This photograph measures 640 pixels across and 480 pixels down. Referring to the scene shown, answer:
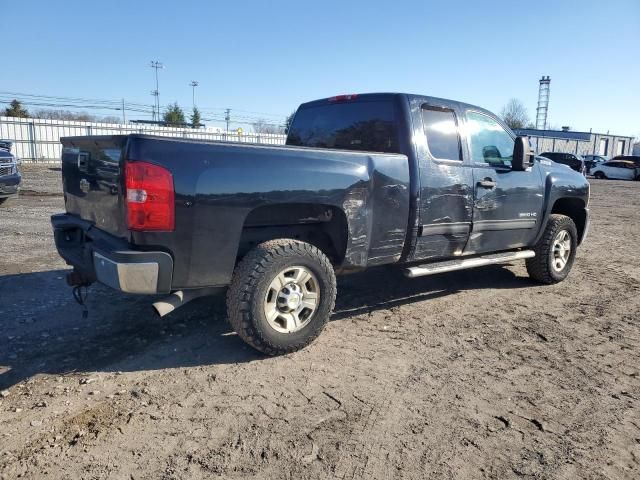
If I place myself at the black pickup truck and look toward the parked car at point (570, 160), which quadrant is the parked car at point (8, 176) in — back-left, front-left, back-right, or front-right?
front-left

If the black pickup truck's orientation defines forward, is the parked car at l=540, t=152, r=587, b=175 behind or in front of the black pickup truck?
in front

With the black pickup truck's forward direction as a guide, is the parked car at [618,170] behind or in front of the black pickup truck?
in front

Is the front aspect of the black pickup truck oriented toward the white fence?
no

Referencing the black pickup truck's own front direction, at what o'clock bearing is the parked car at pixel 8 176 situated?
The parked car is roughly at 9 o'clock from the black pickup truck.

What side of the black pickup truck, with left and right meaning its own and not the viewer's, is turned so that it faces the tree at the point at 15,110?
left

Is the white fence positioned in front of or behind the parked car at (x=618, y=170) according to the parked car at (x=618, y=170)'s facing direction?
in front

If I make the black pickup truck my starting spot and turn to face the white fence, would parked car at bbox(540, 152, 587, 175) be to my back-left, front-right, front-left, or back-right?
front-right

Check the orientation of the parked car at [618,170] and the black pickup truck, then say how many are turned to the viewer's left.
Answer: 1

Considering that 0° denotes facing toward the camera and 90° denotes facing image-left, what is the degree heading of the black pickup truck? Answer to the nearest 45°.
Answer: approximately 225°

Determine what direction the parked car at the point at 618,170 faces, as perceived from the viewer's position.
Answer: facing to the left of the viewer

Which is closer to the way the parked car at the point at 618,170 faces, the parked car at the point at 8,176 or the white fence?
the white fence
